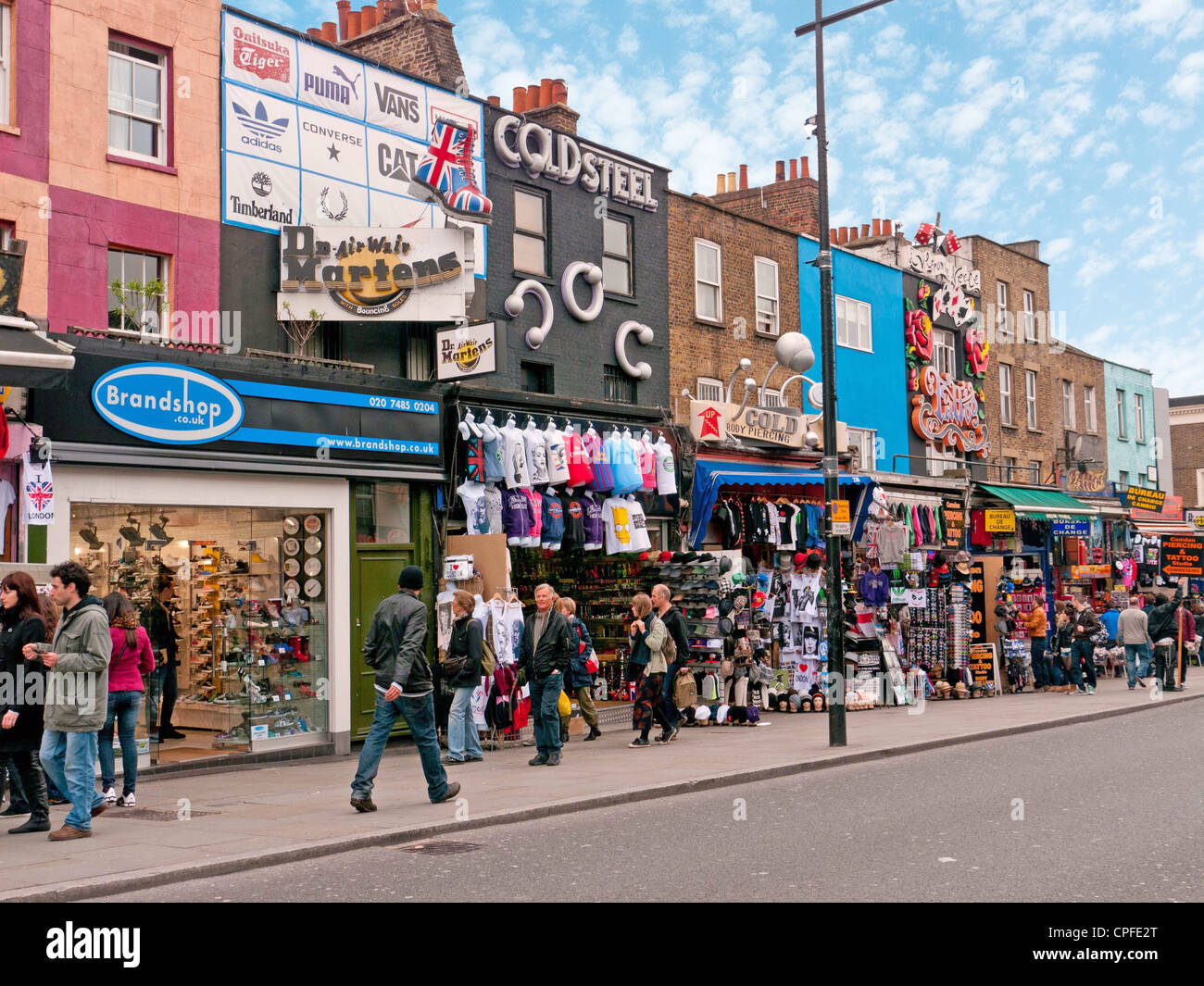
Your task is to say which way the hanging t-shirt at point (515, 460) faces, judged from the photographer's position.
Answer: facing the viewer and to the right of the viewer

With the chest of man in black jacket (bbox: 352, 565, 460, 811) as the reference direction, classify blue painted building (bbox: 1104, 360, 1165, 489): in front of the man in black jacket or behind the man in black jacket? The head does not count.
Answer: in front

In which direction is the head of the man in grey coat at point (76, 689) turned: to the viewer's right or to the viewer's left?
to the viewer's left

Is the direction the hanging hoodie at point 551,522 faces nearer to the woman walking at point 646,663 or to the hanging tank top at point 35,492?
the woman walking

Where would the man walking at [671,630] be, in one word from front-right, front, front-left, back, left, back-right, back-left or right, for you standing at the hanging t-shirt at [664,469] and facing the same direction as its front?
front-right
